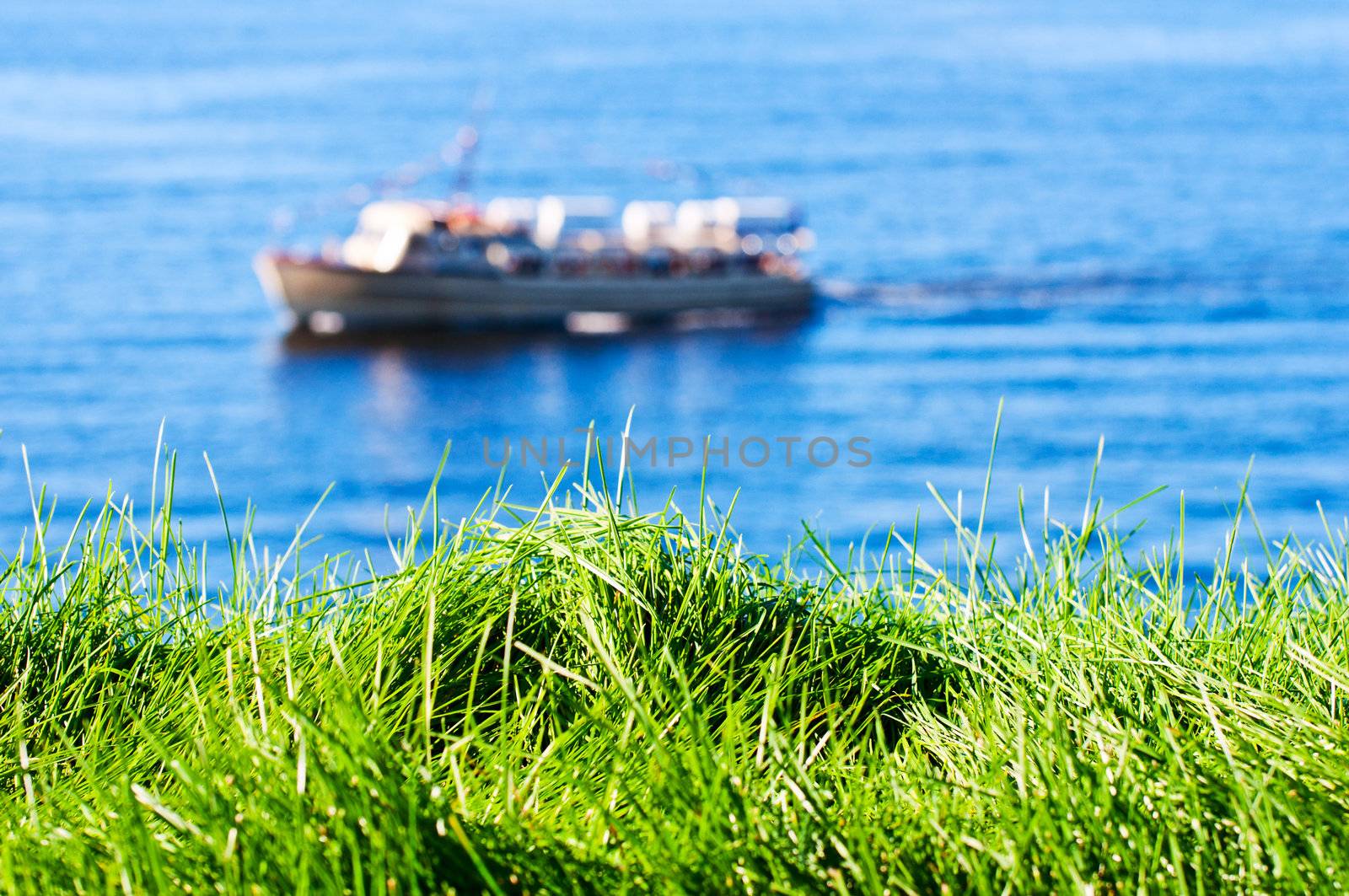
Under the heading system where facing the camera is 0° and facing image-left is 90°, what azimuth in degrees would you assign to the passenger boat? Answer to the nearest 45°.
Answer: approximately 90°
